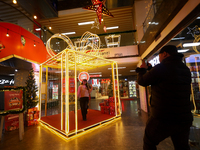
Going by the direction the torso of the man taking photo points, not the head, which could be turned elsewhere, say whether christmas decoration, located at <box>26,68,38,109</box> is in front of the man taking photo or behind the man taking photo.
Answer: in front

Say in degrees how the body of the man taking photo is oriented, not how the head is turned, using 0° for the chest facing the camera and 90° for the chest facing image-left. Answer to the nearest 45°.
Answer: approximately 135°

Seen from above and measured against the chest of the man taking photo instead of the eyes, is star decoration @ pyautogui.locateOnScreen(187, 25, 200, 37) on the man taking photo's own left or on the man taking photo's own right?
on the man taking photo's own right

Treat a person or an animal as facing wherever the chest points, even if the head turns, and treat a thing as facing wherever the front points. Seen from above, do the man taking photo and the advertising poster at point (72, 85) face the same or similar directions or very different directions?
very different directions

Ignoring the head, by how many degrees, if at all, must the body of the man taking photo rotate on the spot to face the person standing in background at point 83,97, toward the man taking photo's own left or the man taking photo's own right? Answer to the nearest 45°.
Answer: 0° — they already face them

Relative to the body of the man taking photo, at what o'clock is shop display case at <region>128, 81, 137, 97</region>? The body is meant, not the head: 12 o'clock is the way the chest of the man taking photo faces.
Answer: The shop display case is roughly at 1 o'clock from the man taking photo.

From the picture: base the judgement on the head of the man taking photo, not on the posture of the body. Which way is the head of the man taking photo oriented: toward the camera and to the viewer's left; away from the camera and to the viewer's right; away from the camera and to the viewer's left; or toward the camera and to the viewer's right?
away from the camera and to the viewer's left

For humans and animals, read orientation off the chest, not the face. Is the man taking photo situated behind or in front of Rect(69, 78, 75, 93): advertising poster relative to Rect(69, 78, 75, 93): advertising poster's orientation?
in front

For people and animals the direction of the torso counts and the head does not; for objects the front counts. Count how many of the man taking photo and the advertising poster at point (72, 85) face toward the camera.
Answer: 1
